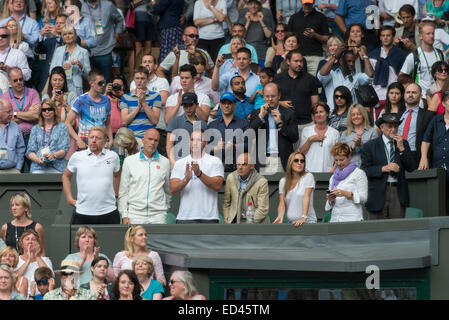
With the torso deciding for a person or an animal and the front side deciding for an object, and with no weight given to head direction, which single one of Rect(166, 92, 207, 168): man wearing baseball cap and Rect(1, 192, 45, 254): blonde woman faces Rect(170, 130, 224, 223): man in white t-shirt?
the man wearing baseball cap

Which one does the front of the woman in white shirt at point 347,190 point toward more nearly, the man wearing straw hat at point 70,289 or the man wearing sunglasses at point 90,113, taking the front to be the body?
the man wearing straw hat

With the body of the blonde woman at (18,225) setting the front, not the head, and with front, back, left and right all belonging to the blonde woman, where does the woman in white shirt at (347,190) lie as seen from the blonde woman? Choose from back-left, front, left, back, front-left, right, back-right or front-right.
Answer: back-left

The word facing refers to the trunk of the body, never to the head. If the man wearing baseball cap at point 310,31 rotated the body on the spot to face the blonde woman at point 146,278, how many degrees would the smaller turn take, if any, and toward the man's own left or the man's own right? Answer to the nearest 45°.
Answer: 0° — they already face them

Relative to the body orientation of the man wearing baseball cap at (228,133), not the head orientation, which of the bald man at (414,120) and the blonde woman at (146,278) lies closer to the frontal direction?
the blonde woman

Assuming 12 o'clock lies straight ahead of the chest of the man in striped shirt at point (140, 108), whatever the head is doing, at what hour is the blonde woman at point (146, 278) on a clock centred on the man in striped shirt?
The blonde woman is roughly at 12 o'clock from the man in striped shirt.

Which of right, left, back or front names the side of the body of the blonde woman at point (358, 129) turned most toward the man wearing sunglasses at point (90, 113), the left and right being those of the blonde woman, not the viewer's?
right

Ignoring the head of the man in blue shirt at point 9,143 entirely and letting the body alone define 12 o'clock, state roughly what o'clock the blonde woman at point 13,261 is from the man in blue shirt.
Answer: The blonde woman is roughly at 12 o'clock from the man in blue shirt.

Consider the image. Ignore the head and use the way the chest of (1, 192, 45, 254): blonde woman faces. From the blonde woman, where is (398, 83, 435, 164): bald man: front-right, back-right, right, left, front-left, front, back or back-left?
back-left
